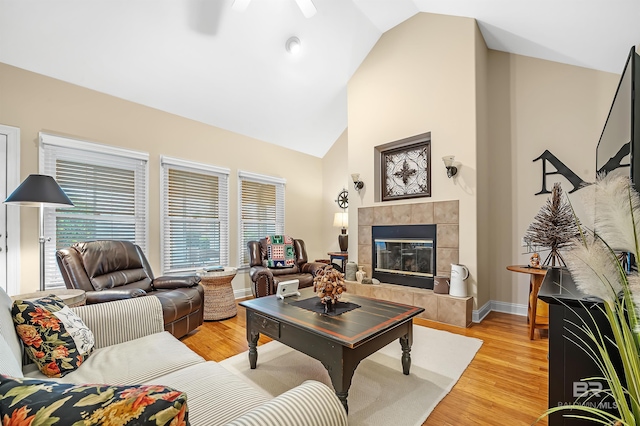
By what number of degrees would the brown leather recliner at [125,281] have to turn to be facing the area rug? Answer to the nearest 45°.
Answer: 0° — it already faces it

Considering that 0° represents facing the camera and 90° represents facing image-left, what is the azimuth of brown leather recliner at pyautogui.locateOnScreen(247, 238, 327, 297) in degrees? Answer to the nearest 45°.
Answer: approximately 315°

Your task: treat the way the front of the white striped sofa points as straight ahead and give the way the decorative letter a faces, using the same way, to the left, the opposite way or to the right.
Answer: the opposite way

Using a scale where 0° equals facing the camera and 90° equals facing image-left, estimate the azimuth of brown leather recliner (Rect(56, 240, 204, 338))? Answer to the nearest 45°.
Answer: approximately 315°

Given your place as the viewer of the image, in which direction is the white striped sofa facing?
facing away from the viewer and to the right of the viewer

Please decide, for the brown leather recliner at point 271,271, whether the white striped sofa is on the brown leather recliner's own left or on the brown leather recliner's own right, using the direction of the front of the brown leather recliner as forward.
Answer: on the brown leather recliner's own right

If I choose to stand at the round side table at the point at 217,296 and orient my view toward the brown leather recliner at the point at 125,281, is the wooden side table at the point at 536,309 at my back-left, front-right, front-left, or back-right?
back-left

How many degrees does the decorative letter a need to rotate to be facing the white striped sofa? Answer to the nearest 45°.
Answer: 0° — it already faces it

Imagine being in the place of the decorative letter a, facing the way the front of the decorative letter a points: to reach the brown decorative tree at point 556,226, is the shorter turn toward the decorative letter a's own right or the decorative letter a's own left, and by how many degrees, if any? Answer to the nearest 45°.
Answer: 0° — it already faces it
